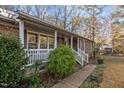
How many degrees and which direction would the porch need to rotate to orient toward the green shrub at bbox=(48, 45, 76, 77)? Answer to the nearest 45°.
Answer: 0° — it already faces it

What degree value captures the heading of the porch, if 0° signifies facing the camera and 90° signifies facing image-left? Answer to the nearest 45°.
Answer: approximately 315°

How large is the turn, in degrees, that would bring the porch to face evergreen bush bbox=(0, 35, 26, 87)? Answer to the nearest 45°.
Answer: approximately 45° to its right

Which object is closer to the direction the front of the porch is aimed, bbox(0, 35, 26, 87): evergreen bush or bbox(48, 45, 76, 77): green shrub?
the green shrub

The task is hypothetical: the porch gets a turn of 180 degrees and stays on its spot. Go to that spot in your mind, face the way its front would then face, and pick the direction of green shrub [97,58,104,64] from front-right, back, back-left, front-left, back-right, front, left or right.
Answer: right
